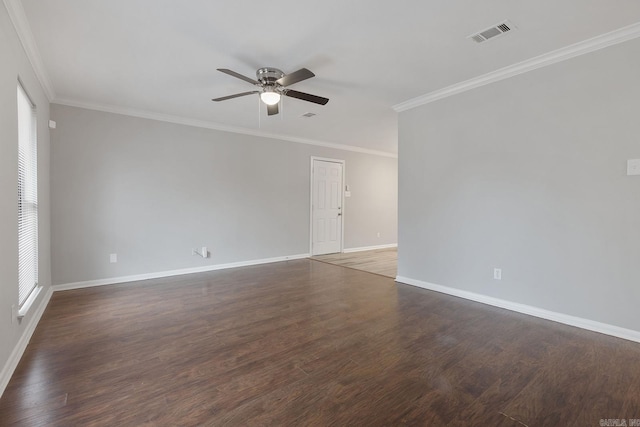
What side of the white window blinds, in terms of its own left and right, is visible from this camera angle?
right

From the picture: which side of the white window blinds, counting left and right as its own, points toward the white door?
front
